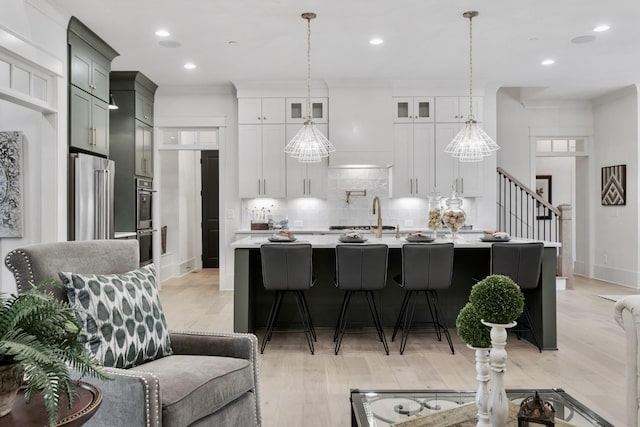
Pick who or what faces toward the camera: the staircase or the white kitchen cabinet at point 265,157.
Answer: the white kitchen cabinet

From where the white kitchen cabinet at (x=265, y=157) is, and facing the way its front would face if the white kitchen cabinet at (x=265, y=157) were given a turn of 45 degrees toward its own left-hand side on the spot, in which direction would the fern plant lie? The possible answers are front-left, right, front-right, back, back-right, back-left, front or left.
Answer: front-right

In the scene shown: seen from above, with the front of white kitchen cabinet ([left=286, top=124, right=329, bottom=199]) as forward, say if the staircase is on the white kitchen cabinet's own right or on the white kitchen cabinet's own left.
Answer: on the white kitchen cabinet's own left

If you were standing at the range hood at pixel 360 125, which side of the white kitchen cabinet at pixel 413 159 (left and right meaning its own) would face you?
right

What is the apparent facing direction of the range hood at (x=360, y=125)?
toward the camera

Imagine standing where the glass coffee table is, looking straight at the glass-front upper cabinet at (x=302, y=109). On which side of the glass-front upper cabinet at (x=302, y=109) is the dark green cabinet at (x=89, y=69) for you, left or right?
left

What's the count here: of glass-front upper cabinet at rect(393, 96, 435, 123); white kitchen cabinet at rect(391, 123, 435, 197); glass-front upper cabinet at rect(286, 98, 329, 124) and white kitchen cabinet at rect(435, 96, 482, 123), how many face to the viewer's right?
0

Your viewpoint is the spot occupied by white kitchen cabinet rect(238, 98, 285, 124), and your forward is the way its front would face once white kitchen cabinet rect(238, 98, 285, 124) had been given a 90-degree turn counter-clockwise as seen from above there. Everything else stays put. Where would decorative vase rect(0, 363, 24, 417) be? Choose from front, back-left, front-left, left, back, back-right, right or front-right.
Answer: right

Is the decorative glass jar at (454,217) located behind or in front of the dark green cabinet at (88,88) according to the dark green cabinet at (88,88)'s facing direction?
in front

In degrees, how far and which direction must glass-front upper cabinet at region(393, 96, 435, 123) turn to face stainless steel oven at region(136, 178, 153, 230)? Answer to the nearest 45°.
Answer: approximately 90° to its right

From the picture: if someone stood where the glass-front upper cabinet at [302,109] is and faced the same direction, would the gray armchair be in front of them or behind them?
in front

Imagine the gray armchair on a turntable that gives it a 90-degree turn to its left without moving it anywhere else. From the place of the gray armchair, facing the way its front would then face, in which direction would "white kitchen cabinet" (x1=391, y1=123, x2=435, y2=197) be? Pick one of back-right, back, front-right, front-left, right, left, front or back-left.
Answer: front

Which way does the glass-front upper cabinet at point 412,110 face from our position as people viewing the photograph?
facing the viewer

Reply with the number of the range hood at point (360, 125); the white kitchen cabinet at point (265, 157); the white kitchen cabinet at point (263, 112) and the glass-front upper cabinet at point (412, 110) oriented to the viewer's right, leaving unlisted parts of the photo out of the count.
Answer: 0

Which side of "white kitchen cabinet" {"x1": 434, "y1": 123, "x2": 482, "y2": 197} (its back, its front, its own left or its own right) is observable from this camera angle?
front

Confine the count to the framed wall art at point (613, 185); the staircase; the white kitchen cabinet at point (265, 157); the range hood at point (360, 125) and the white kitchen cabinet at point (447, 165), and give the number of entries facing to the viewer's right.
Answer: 1

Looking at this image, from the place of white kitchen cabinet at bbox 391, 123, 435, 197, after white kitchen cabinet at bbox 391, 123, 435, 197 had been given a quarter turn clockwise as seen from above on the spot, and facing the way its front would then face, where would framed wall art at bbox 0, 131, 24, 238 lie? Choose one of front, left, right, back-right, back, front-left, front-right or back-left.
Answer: front-left

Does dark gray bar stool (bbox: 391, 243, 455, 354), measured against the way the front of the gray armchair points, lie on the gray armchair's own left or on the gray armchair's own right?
on the gray armchair's own left

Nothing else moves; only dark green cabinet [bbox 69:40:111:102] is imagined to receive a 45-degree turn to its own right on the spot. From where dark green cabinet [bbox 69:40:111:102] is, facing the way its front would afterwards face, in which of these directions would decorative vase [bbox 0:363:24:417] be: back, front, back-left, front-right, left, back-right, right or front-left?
front
